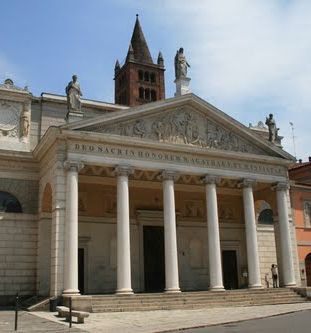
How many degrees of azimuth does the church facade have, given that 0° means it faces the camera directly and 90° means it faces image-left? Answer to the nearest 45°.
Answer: approximately 315°
